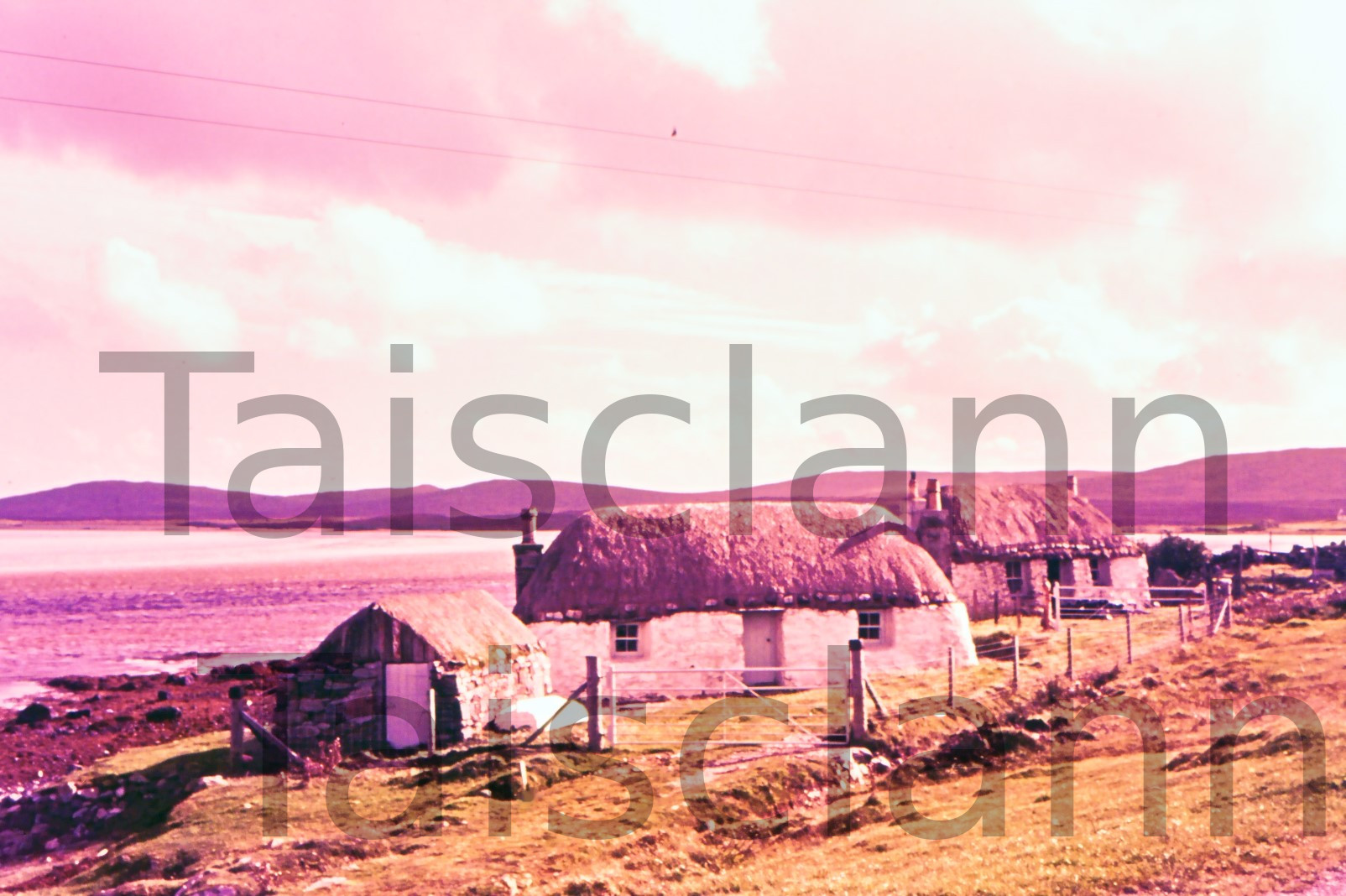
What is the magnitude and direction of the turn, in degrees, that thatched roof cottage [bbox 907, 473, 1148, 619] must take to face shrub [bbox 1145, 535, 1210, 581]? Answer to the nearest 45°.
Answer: approximately 90° to its left

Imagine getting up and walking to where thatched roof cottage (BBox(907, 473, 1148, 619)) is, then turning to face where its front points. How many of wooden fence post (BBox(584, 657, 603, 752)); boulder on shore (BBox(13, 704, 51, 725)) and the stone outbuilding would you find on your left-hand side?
0

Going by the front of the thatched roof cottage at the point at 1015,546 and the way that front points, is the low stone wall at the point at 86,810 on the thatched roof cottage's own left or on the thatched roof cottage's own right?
on the thatched roof cottage's own right

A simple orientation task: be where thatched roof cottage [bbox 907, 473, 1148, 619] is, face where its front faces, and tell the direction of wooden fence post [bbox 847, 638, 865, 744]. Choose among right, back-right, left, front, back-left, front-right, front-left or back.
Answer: front-right

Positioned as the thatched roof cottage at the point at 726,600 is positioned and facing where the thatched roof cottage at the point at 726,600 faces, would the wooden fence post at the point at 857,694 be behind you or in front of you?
in front

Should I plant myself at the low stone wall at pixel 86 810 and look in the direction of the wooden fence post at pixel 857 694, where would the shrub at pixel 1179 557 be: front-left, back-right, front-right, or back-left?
front-left

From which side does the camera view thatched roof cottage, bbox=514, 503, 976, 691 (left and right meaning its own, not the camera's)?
front

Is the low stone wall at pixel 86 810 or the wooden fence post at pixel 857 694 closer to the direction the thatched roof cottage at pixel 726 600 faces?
the wooden fence post

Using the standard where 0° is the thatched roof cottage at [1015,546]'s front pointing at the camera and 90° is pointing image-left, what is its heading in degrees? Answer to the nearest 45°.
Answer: approximately 315°

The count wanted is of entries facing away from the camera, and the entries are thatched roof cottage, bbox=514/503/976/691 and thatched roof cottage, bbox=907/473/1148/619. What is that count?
0
